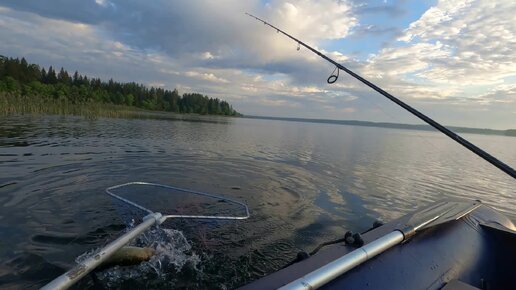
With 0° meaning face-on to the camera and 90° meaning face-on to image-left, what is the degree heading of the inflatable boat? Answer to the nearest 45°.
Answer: approximately 225°

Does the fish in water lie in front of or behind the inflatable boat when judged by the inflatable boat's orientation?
behind
